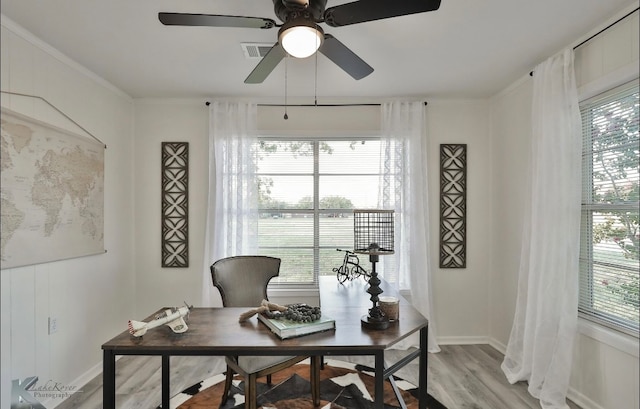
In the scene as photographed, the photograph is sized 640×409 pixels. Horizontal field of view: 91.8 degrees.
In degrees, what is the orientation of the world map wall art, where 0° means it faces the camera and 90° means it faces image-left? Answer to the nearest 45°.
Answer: approximately 315°

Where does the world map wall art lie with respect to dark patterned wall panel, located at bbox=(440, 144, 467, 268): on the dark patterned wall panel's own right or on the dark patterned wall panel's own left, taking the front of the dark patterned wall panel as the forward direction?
on the dark patterned wall panel's own right

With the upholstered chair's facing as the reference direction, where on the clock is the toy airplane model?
The toy airplane model is roughly at 2 o'clock from the upholstered chair.

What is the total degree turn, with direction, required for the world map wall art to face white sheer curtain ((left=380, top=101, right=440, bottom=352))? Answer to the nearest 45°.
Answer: approximately 45° to its left

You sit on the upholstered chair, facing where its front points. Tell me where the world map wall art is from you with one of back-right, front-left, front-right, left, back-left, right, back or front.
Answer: back-right

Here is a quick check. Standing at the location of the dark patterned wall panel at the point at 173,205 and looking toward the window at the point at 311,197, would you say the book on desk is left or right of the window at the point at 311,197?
right

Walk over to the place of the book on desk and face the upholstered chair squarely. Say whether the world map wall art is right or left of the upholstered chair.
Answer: left

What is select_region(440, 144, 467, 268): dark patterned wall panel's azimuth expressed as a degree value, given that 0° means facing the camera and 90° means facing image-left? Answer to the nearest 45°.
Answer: approximately 0°

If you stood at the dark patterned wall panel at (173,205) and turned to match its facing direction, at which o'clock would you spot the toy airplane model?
The toy airplane model is roughly at 12 o'clock from the dark patterned wall panel.
